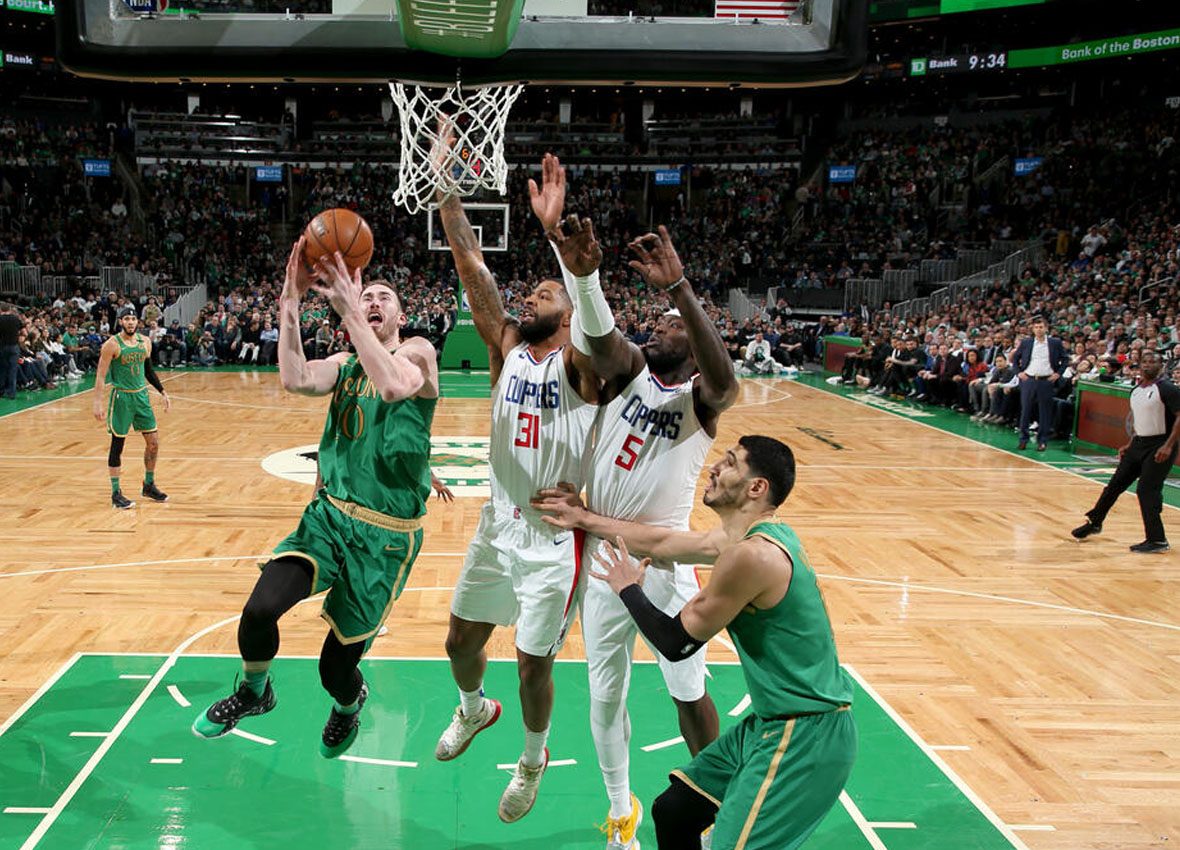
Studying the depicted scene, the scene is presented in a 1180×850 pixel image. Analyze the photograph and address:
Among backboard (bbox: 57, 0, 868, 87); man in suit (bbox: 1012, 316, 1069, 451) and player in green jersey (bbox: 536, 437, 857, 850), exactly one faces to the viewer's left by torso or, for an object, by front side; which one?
the player in green jersey

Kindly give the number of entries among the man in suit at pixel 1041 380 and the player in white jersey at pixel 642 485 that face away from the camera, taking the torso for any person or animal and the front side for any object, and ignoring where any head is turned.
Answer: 0

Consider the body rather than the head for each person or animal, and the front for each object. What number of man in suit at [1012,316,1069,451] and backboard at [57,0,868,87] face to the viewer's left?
0

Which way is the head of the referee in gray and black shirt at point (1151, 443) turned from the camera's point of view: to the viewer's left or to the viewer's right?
to the viewer's left

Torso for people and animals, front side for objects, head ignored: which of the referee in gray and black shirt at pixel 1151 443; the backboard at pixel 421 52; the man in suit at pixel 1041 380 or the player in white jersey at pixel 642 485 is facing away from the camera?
the backboard

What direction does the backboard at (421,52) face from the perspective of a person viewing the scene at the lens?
facing away from the viewer

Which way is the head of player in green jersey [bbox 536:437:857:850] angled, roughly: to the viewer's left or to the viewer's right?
to the viewer's left

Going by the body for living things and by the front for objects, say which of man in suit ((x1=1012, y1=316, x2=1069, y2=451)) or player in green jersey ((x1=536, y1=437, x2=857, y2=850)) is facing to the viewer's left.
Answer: the player in green jersey

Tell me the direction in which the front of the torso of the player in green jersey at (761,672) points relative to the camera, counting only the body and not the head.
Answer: to the viewer's left

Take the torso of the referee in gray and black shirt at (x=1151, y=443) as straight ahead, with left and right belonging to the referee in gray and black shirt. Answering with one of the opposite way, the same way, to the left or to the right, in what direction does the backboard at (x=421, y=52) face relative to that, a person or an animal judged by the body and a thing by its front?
to the right

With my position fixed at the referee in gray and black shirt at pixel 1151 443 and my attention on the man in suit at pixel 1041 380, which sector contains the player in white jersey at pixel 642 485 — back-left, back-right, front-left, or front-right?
back-left

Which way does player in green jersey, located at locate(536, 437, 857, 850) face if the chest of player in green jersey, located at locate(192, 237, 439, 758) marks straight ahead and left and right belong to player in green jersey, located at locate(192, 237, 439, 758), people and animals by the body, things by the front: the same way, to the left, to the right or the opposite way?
to the right

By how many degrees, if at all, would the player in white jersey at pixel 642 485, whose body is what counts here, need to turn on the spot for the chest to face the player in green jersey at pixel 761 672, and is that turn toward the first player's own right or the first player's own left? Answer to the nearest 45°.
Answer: approximately 45° to the first player's own left

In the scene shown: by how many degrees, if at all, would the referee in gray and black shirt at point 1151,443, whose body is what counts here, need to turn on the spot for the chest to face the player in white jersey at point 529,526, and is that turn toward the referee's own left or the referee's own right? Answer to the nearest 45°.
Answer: approximately 45° to the referee's own left
